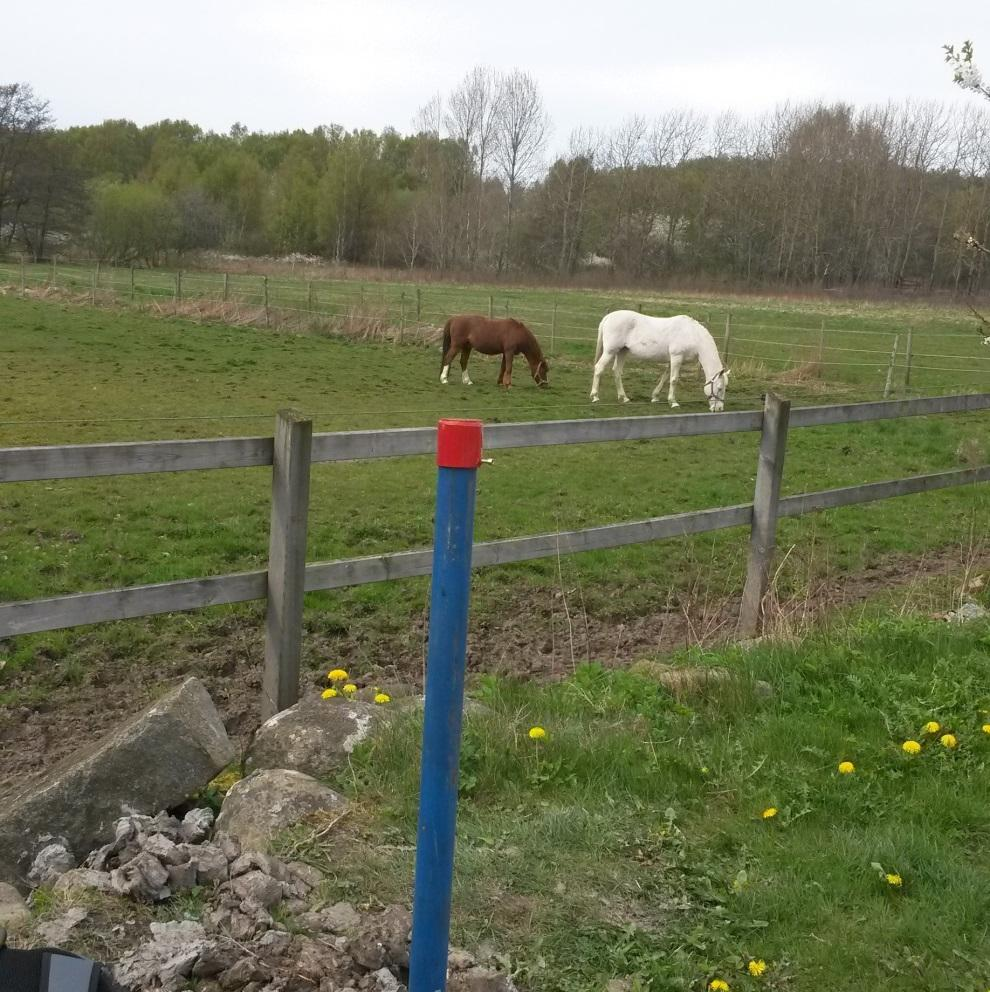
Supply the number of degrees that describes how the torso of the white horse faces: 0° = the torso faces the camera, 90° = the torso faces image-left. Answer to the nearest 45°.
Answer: approximately 270°

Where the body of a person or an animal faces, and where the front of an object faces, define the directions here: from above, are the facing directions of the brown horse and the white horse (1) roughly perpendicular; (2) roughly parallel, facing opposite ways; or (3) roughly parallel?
roughly parallel

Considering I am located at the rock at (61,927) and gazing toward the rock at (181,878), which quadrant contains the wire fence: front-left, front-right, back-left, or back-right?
front-left

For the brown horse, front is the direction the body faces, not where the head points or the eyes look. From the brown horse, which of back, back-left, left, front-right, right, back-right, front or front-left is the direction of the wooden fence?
right

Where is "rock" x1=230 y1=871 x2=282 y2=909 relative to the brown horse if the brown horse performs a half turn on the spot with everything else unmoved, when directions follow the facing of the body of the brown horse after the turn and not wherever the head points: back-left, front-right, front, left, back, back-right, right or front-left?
left

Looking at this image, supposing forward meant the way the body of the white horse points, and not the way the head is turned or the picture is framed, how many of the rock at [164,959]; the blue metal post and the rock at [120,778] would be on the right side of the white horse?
3

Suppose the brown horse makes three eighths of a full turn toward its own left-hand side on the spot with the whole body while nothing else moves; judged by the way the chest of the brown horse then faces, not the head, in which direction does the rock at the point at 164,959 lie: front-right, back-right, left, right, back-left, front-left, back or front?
back-left

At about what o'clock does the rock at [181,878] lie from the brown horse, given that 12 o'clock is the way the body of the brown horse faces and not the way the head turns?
The rock is roughly at 3 o'clock from the brown horse.

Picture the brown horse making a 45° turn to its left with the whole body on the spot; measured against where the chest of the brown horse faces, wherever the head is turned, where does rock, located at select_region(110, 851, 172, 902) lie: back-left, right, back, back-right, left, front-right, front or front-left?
back-right

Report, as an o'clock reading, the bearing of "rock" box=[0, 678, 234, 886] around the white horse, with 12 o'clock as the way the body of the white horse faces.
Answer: The rock is roughly at 3 o'clock from the white horse.

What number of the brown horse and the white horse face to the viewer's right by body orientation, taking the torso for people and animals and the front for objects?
2

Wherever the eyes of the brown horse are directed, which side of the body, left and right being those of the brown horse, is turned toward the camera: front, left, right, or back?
right

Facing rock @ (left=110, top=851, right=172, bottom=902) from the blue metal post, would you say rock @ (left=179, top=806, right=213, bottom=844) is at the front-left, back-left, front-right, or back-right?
front-right

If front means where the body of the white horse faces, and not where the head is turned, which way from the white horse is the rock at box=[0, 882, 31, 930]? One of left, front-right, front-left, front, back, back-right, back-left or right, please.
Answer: right

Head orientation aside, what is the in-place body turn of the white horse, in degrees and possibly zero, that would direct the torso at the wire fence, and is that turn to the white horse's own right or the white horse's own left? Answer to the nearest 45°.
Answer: approximately 90° to the white horse's own left

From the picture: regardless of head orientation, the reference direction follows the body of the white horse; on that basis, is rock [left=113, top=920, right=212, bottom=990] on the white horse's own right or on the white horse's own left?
on the white horse's own right

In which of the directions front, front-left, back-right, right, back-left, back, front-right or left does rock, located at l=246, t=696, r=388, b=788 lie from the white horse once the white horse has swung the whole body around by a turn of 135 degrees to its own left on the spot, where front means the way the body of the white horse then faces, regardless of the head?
back-left

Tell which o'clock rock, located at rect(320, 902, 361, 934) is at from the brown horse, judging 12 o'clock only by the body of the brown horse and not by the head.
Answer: The rock is roughly at 3 o'clock from the brown horse.
